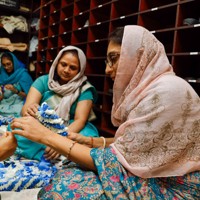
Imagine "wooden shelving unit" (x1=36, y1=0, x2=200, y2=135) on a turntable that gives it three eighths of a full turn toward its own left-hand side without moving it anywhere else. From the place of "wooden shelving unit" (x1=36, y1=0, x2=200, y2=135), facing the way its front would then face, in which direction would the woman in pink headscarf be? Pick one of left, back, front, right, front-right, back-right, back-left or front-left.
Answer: right

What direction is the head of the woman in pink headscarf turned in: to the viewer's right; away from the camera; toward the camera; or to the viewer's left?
to the viewer's left

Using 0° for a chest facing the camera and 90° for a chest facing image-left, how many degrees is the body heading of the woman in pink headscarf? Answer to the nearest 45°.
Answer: approximately 90°

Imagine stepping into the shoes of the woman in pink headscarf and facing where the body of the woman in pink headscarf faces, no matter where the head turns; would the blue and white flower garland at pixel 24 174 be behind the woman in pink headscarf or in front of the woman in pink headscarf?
in front

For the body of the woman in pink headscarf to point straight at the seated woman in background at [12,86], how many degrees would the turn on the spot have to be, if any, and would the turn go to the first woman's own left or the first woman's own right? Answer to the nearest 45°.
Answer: approximately 45° to the first woman's own right

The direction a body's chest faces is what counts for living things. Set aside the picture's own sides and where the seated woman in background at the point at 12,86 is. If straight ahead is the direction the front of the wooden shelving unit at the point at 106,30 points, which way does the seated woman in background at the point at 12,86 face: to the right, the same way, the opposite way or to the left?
the same way

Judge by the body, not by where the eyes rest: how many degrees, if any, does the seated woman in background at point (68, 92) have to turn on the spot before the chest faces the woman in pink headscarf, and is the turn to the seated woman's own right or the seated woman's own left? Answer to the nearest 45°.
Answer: approximately 45° to the seated woman's own left

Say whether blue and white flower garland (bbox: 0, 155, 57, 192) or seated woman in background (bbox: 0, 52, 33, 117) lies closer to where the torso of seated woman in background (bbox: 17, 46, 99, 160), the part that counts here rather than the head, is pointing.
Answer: the blue and white flower garland

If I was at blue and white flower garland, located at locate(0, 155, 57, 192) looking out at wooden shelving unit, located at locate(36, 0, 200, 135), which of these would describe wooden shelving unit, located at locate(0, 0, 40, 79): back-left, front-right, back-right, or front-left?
front-left

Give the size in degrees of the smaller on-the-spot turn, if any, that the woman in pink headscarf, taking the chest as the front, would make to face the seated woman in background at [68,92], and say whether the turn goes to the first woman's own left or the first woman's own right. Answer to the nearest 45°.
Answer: approximately 90° to the first woman's own right

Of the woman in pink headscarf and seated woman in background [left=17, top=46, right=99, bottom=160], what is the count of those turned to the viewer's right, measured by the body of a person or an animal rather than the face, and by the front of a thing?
0

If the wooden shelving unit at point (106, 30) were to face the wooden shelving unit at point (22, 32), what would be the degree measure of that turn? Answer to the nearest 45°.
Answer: approximately 90° to its right

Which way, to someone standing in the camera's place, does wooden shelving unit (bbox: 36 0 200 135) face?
facing the viewer and to the left of the viewer

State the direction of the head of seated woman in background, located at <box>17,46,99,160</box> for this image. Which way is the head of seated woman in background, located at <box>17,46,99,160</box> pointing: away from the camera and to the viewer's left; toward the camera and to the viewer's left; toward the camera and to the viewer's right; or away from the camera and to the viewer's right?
toward the camera and to the viewer's left
